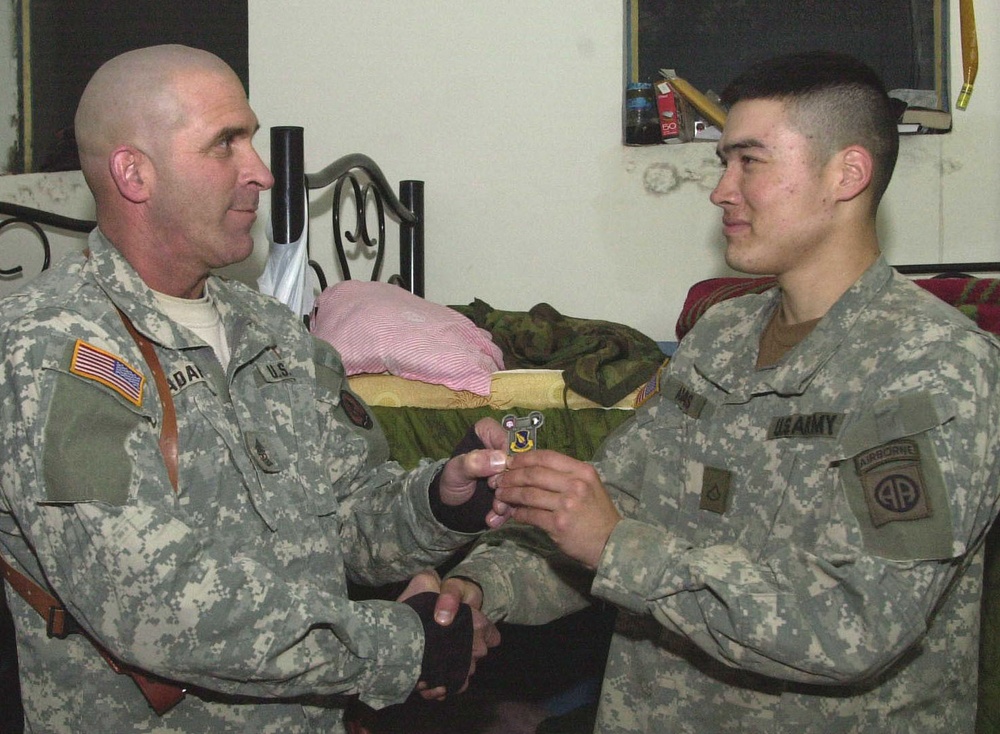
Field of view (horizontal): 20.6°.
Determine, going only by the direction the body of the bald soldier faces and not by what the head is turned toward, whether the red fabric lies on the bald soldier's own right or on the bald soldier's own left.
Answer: on the bald soldier's own left

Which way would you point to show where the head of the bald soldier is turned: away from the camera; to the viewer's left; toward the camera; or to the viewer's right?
to the viewer's right

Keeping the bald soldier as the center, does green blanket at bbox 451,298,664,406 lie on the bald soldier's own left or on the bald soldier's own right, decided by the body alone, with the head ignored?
on the bald soldier's own left

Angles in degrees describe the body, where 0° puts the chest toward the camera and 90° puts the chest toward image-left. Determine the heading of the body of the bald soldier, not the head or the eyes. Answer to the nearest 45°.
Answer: approximately 315°
